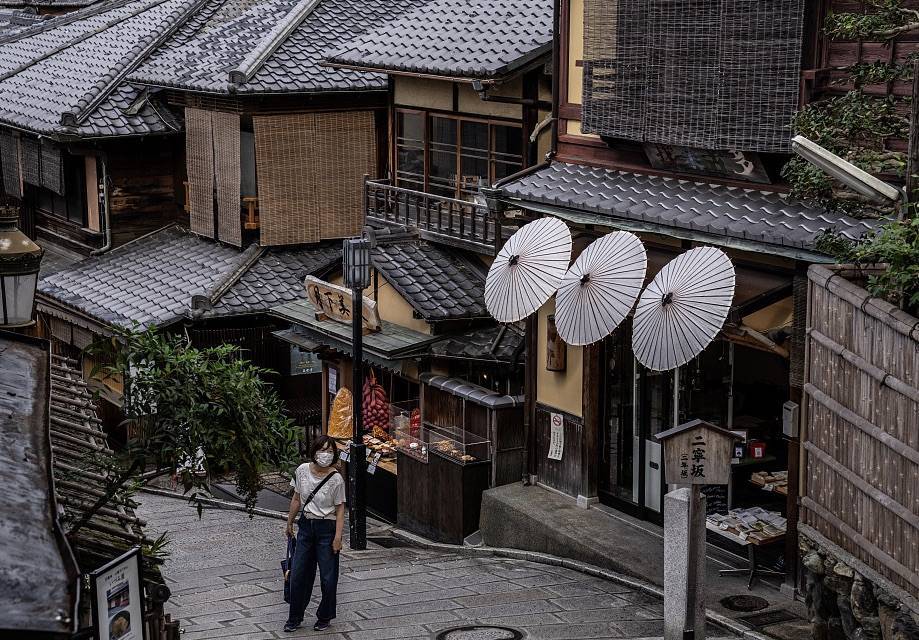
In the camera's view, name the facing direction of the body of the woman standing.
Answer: toward the camera

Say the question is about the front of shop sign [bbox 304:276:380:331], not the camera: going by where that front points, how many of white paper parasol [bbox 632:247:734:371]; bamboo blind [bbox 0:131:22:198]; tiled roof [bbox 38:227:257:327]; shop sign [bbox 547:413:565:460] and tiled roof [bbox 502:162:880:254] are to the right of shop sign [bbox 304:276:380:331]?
2

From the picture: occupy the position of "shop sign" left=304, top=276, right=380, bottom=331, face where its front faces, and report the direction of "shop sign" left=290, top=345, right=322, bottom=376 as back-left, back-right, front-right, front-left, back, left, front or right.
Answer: back-right

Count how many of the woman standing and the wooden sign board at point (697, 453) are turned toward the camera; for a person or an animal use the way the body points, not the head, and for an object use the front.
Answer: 2

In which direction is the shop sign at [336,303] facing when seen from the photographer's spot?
facing the viewer and to the left of the viewer

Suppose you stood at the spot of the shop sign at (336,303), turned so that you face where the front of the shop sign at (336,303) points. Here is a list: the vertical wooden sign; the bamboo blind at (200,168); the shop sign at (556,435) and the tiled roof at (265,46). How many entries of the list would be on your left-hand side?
2

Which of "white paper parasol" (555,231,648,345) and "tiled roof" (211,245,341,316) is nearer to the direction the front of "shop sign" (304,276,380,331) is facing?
the white paper parasol

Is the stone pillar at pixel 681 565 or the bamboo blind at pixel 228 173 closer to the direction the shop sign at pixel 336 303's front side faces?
the stone pillar

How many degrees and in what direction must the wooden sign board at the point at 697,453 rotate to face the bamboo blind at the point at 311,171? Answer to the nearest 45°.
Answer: approximately 135° to its right

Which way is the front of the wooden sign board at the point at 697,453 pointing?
toward the camera

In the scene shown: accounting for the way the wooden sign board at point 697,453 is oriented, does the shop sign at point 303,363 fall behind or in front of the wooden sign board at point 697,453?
behind

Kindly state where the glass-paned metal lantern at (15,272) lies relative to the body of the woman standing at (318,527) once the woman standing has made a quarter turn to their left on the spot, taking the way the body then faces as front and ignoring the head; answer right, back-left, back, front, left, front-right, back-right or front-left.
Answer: back-right

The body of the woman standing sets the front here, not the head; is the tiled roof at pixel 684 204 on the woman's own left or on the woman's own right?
on the woman's own left

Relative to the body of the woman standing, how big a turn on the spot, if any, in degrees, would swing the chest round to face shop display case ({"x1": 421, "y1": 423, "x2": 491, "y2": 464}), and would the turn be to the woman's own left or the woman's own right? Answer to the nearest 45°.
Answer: approximately 180°
